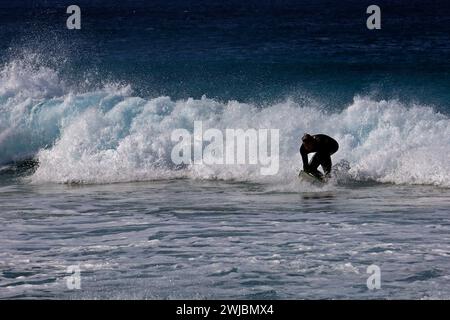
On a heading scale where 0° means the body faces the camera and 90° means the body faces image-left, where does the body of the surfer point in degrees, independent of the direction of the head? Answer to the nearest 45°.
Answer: approximately 45°
